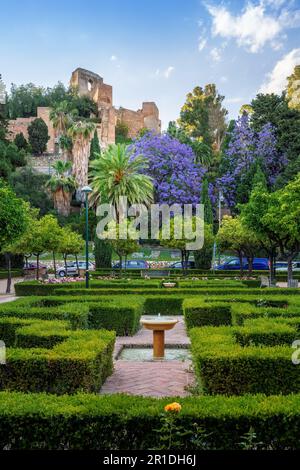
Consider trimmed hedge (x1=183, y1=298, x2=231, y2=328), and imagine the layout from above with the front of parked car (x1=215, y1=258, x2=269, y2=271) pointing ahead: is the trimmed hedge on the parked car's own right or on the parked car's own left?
on the parked car's own left

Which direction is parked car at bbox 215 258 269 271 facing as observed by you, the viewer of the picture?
facing to the left of the viewer

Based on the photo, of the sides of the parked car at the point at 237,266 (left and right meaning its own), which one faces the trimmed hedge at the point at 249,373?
left

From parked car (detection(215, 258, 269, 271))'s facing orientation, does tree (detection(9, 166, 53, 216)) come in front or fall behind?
in front

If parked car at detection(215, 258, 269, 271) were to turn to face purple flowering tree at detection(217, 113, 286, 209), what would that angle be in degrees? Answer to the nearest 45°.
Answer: approximately 90° to its right

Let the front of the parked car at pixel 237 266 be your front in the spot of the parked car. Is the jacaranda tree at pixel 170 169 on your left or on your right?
on your right

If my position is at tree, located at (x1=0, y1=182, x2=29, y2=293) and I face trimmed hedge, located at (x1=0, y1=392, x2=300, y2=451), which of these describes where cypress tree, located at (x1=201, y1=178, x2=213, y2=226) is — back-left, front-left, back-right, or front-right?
back-left

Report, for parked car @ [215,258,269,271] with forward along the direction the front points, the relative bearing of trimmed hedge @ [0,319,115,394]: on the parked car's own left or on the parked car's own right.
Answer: on the parked car's own left

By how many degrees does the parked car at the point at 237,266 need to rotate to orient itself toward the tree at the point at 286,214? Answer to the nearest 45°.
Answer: approximately 90° to its left

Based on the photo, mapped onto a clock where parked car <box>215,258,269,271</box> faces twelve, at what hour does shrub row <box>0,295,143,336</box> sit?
The shrub row is roughly at 9 o'clock from the parked car.
